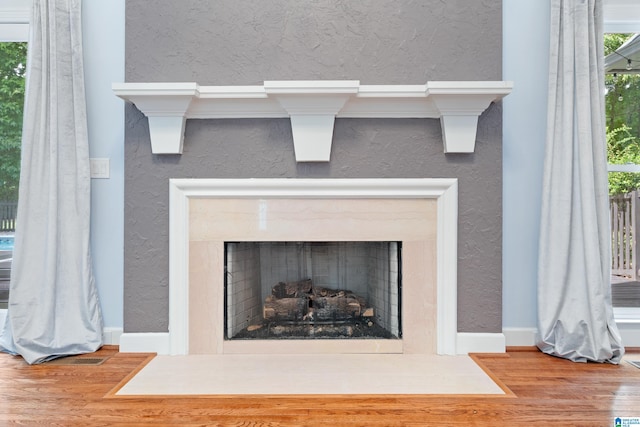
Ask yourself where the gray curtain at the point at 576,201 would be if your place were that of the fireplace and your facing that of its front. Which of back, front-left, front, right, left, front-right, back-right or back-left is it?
left

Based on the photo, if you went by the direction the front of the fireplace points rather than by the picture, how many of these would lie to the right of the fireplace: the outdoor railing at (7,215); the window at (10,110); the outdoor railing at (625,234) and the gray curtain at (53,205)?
3

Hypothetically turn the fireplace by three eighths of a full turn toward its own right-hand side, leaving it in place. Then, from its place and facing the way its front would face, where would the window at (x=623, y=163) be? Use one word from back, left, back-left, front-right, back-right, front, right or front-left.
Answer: back-right

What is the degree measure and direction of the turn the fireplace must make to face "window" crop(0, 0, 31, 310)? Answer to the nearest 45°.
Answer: approximately 90° to its right

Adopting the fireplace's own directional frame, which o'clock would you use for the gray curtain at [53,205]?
The gray curtain is roughly at 3 o'clock from the fireplace.

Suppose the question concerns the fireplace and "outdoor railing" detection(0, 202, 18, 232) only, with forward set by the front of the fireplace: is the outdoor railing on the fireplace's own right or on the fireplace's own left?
on the fireplace's own right

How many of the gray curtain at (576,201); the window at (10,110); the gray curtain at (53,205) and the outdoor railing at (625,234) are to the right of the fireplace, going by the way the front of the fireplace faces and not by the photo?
2

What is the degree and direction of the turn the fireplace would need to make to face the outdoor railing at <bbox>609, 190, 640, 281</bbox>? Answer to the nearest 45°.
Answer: approximately 90° to its left

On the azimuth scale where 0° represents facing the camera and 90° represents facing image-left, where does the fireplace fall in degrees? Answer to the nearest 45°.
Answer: approximately 0°
